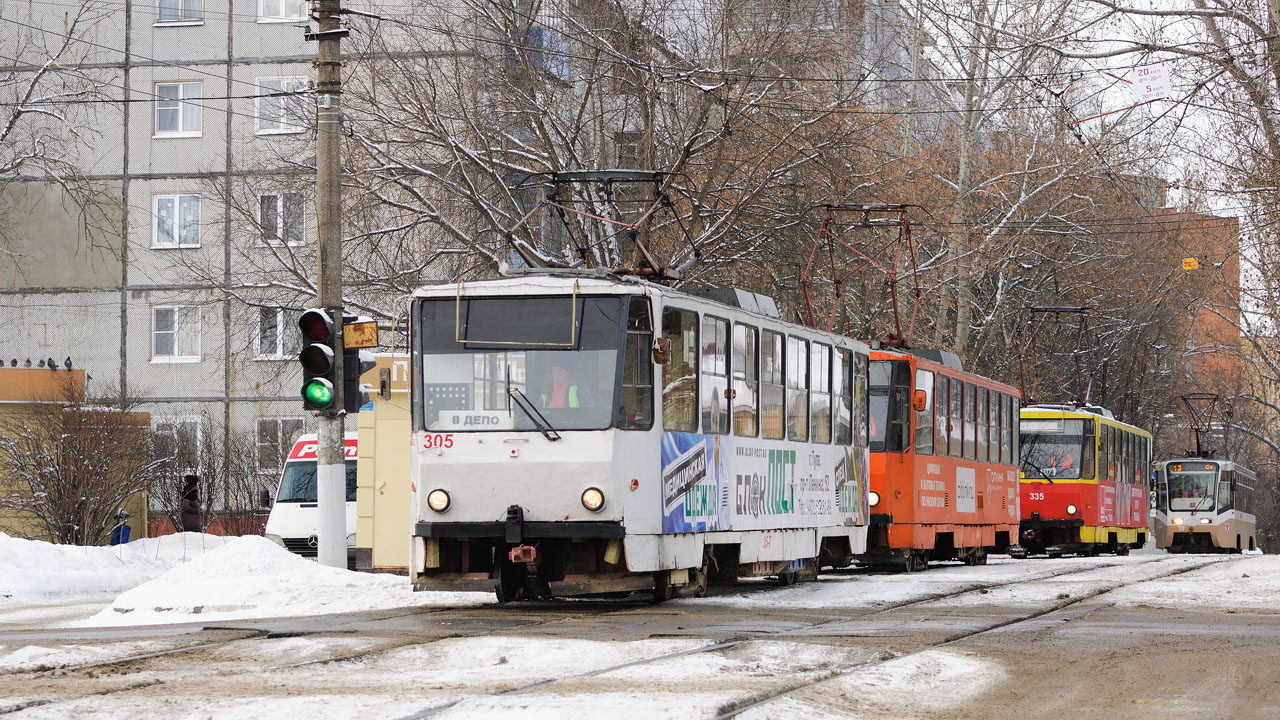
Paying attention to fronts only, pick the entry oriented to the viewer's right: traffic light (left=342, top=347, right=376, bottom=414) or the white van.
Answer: the traffic light

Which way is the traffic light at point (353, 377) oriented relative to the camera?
to the viewer's right

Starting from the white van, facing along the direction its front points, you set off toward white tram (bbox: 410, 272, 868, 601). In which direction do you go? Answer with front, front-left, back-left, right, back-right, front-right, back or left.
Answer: front-left

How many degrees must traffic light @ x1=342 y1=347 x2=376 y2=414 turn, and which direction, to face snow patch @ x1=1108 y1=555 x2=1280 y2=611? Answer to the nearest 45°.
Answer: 0° — it already faces it

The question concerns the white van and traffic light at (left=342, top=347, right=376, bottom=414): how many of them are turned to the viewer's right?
1

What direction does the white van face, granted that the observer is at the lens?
facing the viewer and to the left of the viewer

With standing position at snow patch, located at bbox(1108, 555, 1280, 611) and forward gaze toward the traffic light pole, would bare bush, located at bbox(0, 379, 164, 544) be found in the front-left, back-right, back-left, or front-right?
front-right

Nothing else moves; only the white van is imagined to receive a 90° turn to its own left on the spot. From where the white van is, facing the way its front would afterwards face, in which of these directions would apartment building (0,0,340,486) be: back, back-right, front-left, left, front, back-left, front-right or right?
back-left

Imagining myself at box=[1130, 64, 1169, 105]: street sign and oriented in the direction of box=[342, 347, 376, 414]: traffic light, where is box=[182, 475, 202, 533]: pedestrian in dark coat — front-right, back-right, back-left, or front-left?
front-right

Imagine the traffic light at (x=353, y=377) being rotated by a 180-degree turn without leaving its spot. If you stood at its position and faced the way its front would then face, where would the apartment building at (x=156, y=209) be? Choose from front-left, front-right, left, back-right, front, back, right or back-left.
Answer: right

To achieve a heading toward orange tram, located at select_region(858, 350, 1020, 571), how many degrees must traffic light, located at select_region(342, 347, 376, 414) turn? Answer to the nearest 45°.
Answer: approximately 45° to its left

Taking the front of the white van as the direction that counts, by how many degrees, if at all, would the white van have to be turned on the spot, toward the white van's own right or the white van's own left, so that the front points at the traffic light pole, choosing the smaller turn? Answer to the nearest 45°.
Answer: approximately 45° to the white van's own left
